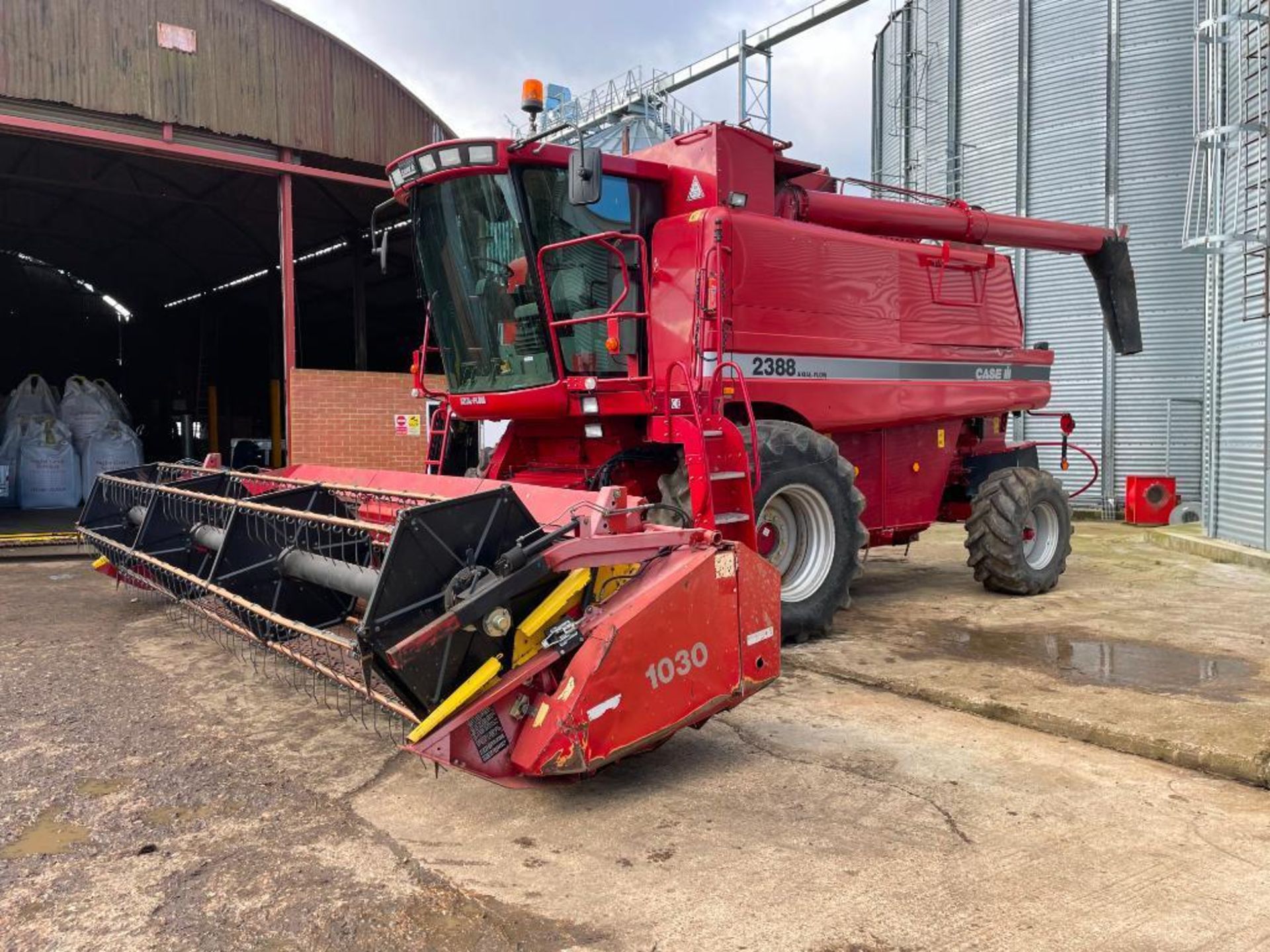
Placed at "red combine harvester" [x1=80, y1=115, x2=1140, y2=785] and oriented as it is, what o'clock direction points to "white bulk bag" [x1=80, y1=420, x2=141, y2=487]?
The white bulk bag is roughly at 3 o'clock from the red combine harvester.

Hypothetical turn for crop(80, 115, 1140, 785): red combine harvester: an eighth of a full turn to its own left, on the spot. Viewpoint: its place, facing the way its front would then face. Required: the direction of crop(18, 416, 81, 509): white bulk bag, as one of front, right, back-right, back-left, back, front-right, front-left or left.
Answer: back-right

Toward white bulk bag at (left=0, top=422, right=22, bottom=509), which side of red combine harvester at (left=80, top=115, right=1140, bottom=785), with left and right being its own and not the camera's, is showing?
right

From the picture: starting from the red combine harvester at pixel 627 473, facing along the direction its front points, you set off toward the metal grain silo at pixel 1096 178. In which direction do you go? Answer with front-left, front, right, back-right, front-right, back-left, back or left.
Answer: back

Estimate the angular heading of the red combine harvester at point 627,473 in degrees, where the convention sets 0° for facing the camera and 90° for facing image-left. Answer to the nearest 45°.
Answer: approximately 45°

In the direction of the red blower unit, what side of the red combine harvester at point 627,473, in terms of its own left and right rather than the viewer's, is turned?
back

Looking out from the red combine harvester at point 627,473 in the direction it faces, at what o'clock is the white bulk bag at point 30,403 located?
The white bulk bag is roughly at 3 o'clock from the red combine harvester.

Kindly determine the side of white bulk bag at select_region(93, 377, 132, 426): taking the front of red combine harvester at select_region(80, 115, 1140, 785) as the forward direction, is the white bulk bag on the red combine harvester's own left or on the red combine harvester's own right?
on the red combine harvester's own right

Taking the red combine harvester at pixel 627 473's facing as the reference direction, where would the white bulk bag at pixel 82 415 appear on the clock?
The white bulk bag is roughly at 3 o'clock from the red combine harvester.

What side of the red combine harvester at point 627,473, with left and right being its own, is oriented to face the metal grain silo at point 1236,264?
back
